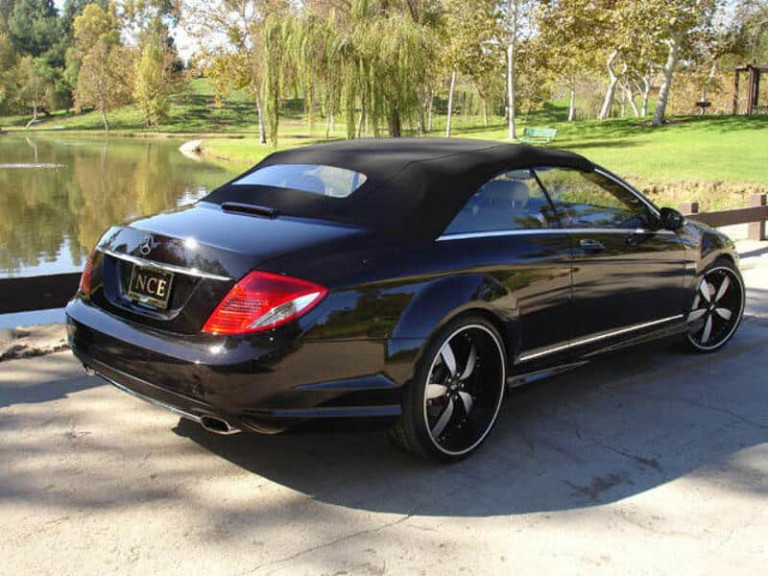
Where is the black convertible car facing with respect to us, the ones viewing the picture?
facing away from the viewer and to the right of the viewer

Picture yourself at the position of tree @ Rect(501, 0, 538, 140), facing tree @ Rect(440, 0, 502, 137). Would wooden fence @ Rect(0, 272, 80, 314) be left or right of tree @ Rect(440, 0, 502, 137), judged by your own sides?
left

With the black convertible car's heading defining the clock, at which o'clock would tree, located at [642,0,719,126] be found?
The tree is roughly at 11 o'clock from the black convertible car.

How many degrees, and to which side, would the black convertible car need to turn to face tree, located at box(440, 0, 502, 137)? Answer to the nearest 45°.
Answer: approximately 45° to its left

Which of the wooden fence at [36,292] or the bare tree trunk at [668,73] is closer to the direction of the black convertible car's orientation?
the bare tree trunk

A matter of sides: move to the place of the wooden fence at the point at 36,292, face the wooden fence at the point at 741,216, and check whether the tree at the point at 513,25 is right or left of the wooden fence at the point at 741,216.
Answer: left

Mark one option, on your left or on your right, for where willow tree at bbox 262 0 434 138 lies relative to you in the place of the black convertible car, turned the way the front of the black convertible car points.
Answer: on your left

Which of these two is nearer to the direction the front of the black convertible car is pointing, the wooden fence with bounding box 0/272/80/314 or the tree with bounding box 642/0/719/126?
the tree

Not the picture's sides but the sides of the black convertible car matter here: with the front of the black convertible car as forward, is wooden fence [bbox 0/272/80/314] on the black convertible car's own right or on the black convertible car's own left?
on the black convertible car's own left

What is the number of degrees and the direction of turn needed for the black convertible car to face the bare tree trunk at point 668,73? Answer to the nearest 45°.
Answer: approximately 45° to its left
